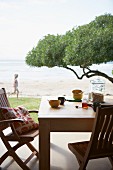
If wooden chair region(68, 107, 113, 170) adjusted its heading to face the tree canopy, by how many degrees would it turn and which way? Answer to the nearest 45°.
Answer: approximately 45° to its right

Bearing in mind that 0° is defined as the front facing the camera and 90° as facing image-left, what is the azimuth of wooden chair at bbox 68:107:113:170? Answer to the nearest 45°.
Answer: approximately 135°

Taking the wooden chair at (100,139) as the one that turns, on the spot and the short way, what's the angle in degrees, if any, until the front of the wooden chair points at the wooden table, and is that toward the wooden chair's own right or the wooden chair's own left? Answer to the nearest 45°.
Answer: approximately 45° to the wooden chair's own left
